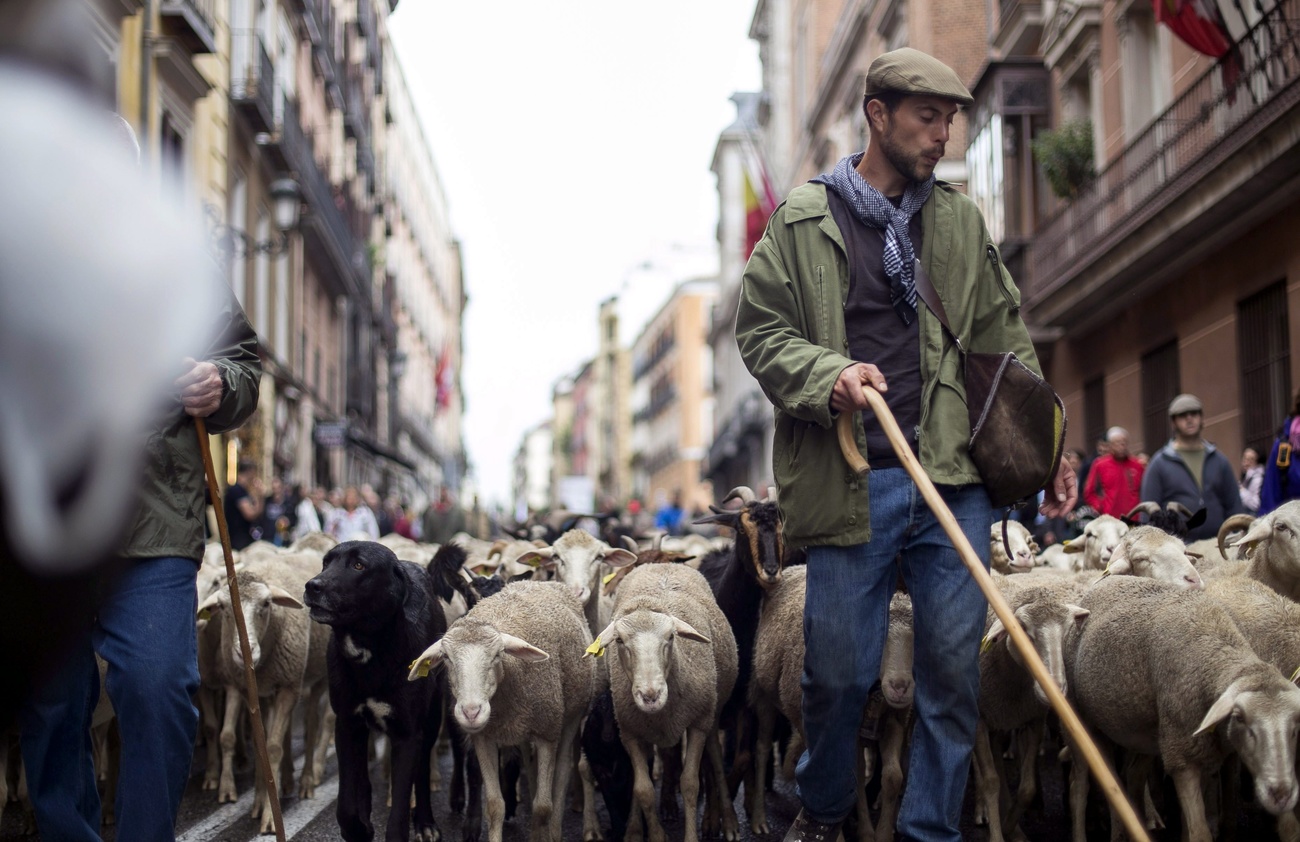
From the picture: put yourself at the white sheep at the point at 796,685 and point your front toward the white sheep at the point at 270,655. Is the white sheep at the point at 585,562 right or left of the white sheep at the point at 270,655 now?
right

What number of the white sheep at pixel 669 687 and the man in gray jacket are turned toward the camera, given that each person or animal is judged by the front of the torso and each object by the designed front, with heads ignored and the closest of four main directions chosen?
2

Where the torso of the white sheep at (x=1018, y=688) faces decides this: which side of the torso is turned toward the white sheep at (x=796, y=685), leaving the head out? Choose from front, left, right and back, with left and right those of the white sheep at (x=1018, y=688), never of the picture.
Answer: right

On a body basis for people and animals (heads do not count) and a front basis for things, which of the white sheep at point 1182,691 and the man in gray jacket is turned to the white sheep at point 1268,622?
the man in gray jacket

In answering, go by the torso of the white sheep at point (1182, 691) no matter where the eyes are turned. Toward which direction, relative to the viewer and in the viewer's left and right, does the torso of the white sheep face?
facing the viewer and to the right of the viewer

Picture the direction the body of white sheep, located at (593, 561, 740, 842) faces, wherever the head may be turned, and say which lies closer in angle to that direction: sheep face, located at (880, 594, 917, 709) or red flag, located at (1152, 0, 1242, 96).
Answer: the sheep face

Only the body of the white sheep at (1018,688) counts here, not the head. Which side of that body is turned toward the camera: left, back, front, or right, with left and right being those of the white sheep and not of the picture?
front

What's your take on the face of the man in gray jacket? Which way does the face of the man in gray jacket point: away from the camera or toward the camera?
toward the camera

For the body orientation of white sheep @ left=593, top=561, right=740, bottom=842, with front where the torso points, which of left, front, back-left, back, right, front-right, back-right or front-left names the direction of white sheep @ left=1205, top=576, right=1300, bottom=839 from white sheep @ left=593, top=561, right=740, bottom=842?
left

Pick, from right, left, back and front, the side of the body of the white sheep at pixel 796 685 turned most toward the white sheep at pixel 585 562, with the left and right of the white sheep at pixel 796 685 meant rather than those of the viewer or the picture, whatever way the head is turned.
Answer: back

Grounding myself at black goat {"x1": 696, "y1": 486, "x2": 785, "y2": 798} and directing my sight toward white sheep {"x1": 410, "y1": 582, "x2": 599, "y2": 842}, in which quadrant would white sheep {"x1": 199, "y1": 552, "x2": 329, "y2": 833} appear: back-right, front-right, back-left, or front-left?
front-right

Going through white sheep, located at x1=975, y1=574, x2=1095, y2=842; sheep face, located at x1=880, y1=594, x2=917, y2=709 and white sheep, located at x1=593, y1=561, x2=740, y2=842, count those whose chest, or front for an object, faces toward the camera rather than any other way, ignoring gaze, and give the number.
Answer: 3

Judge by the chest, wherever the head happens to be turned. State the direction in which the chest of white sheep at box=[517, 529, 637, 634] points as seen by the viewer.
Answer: toward the camera

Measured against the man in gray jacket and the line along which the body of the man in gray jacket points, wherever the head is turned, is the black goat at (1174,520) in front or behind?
in front

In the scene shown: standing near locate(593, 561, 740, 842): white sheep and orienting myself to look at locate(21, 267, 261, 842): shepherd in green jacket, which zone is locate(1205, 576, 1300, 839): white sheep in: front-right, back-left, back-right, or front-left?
back-left

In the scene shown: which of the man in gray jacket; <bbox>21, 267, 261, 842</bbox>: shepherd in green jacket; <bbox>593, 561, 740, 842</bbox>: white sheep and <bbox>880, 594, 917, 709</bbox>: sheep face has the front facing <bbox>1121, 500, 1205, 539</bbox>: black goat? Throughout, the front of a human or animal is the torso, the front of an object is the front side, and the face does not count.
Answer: the man in gray jacket
